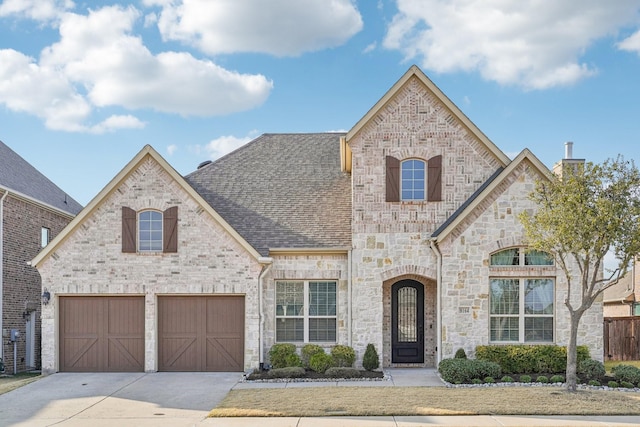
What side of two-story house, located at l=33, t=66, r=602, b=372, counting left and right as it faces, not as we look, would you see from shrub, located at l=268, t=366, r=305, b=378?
front

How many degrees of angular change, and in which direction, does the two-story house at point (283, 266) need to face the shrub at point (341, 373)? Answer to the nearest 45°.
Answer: approximately 45° to its left

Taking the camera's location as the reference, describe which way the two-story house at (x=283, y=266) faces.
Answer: facing the viewer
